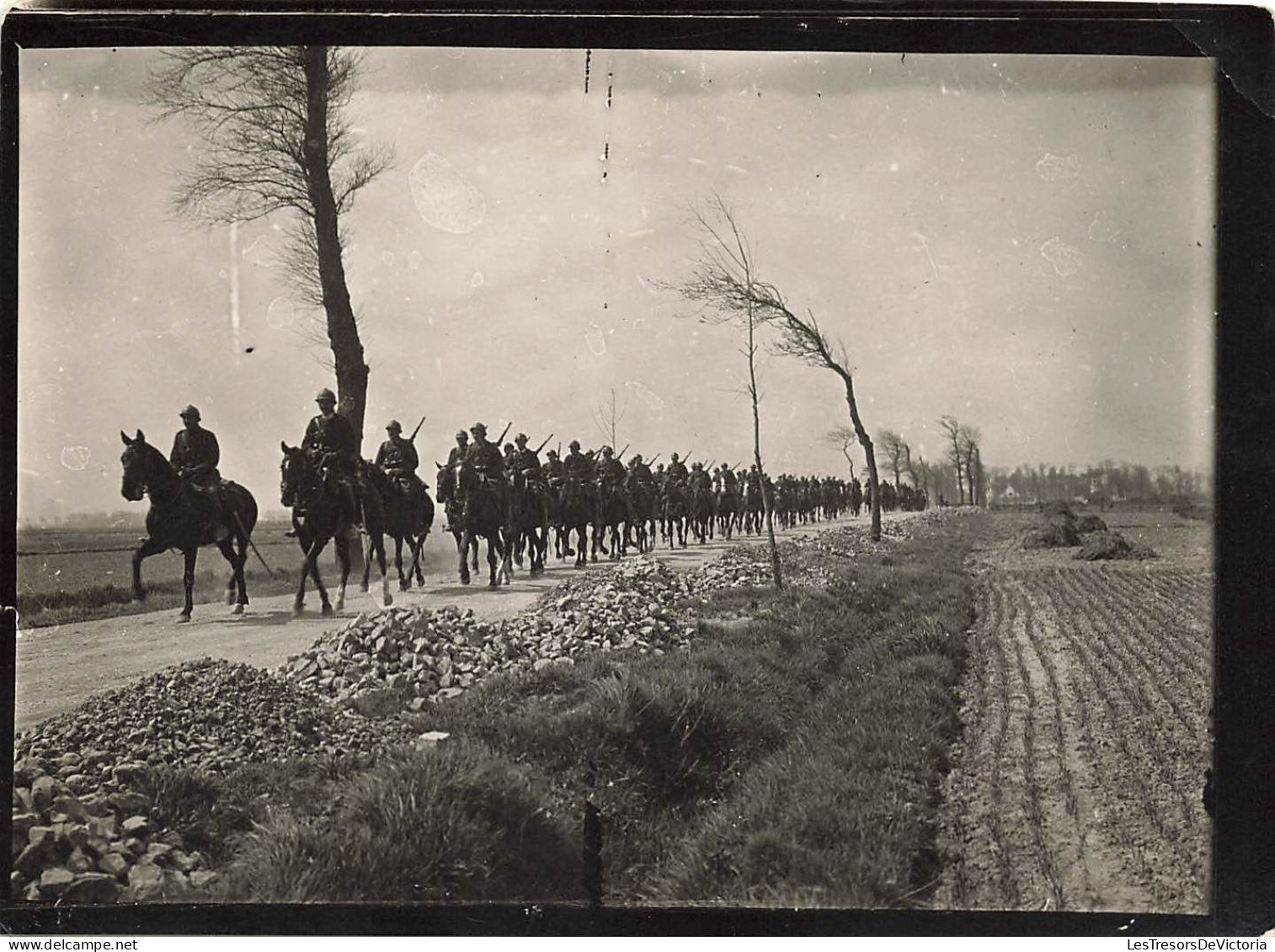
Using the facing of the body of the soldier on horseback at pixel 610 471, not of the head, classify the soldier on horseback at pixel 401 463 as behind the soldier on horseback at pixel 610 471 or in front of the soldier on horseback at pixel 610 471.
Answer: in front

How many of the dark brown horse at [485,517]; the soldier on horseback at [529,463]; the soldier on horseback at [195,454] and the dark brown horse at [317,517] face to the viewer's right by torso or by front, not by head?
0

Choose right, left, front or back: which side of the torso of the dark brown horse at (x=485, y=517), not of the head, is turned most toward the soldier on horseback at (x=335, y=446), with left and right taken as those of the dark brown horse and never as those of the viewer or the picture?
front

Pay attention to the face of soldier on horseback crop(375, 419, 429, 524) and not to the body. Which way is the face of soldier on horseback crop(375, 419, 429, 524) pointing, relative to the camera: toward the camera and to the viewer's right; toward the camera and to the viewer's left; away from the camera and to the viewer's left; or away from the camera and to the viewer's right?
toward the camera and to the viewer's left

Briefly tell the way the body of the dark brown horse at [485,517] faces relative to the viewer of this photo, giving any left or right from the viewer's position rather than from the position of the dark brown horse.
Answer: facing the viewer and to the left of the viewer

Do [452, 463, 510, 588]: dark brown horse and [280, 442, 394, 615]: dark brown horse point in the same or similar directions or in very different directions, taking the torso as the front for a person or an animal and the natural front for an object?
same or similar directions

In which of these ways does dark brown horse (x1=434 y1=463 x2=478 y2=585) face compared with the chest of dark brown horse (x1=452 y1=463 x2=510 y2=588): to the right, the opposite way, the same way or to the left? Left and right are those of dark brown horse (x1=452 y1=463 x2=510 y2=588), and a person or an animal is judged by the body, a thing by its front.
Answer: the same way

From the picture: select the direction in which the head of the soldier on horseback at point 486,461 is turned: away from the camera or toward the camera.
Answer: toward the camera

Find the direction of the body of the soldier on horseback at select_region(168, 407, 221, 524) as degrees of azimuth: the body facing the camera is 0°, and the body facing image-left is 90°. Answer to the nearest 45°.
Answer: approximately 45°

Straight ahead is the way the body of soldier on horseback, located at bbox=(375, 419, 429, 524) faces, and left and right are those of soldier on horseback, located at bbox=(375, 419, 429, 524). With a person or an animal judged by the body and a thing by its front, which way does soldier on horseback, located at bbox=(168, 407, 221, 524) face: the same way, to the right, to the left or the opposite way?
the same way

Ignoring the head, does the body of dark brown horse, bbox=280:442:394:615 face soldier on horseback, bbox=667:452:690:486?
no

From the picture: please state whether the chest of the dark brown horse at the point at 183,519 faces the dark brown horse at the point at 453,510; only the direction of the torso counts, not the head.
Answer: no
